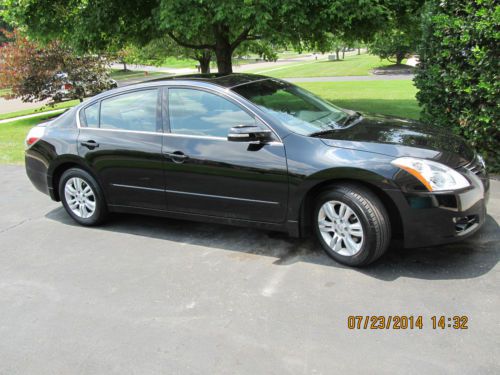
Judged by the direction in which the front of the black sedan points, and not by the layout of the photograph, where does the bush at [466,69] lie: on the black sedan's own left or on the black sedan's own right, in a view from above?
on the black sedan's own left

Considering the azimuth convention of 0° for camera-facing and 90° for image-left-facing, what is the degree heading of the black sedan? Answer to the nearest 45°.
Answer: approximately 315°

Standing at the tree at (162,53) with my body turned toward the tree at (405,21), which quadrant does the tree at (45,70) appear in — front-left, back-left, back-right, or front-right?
back-right

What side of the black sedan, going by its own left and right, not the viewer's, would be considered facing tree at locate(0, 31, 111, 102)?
back

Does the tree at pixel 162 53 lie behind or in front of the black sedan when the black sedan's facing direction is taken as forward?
behind

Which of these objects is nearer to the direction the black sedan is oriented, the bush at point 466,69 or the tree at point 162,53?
the bush

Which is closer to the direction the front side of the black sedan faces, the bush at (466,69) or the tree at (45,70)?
the bush
